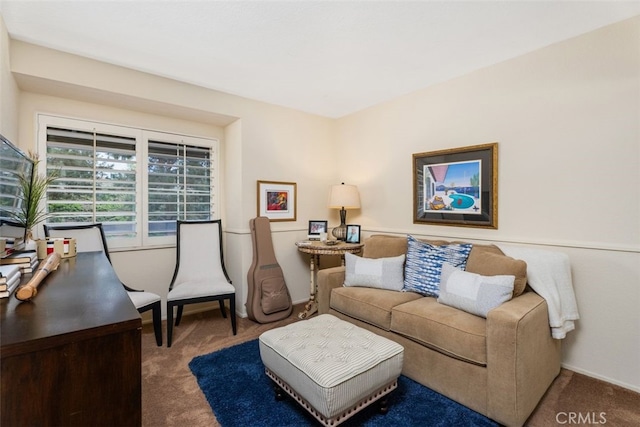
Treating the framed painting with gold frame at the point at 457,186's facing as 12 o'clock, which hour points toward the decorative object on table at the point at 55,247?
The decorative object on table is roughly at 12 o'clock from the framed painting with gold frame.

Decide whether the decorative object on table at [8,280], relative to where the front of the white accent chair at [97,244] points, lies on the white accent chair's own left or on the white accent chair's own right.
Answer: on the white accent chair's own right

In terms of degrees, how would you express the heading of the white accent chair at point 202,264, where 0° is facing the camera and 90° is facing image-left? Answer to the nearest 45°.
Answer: approximately 0°

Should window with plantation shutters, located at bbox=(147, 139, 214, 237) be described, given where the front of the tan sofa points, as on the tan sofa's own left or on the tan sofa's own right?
on the tan sofa's own right

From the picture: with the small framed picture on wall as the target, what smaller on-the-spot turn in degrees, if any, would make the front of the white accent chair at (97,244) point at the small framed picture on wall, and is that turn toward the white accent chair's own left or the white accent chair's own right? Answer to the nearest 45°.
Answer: approximately 45° to the white accent chair's own left

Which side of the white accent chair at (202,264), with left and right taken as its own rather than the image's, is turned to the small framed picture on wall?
left

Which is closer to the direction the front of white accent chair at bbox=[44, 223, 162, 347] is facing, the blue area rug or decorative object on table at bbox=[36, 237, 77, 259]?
the blue area rug

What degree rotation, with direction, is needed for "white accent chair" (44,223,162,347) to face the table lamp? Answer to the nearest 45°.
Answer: approximately 45° to its left

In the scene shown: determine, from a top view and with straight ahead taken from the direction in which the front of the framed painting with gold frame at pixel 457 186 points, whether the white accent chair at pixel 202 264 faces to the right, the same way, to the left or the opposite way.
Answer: to the left
